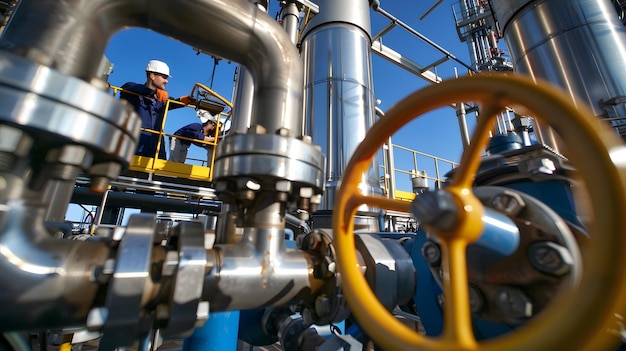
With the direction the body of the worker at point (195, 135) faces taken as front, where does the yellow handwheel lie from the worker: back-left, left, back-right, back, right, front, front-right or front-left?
right

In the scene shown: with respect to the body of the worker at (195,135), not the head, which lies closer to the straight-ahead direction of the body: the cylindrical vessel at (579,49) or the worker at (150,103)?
the cylindrical vessel

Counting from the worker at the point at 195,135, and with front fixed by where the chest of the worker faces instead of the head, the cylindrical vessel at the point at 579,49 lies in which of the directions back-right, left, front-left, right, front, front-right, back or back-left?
front-right

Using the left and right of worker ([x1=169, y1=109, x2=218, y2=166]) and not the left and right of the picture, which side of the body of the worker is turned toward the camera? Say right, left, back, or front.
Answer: right

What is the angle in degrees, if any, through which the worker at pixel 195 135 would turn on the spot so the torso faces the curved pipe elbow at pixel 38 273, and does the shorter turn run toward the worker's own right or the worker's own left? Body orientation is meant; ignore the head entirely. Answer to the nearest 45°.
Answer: approximately 90° to the worker's own right

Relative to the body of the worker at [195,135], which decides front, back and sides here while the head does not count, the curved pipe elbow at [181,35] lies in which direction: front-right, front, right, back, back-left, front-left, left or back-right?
right

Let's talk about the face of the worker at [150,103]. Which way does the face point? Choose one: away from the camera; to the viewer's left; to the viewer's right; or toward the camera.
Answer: to the viewer's right

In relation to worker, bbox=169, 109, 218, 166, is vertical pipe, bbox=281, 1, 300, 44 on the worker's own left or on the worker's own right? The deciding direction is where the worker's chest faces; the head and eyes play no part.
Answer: on the worker's own right
